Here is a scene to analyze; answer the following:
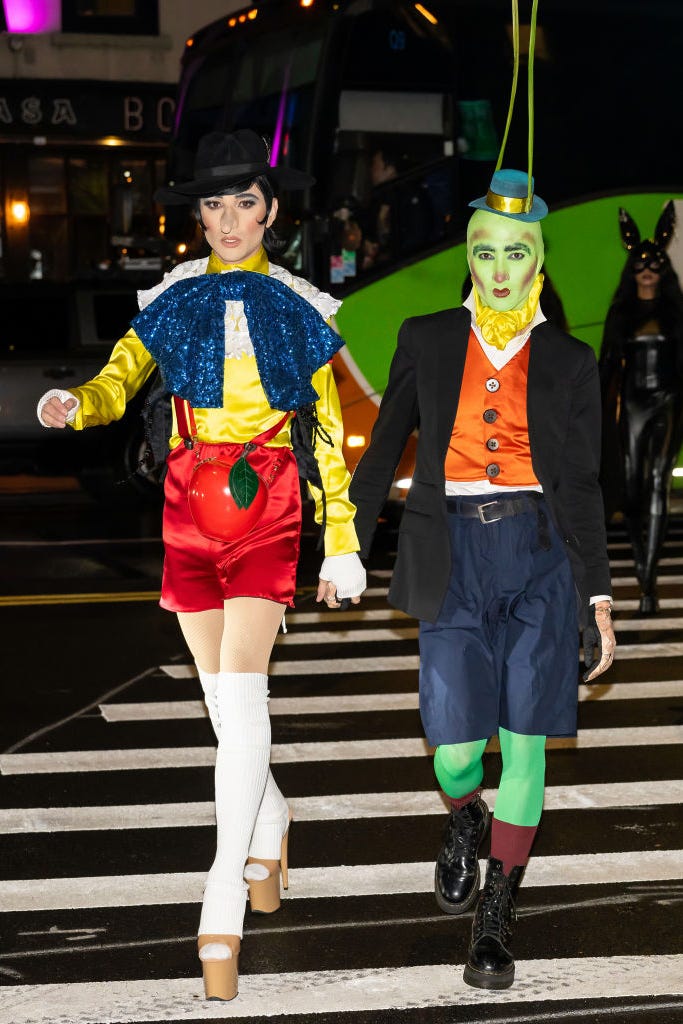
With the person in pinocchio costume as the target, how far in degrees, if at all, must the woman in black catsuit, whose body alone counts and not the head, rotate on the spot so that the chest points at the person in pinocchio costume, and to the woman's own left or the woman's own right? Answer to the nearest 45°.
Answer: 0° — they already face them

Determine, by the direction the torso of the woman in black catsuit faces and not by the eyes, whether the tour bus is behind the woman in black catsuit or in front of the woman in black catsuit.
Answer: behind

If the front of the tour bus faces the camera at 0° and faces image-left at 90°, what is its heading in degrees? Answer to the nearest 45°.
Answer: approximately 45°

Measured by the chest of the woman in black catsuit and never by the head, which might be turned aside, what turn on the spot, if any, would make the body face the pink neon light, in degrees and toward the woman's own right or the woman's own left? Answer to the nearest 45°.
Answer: approximately 135° to the woman's own right
